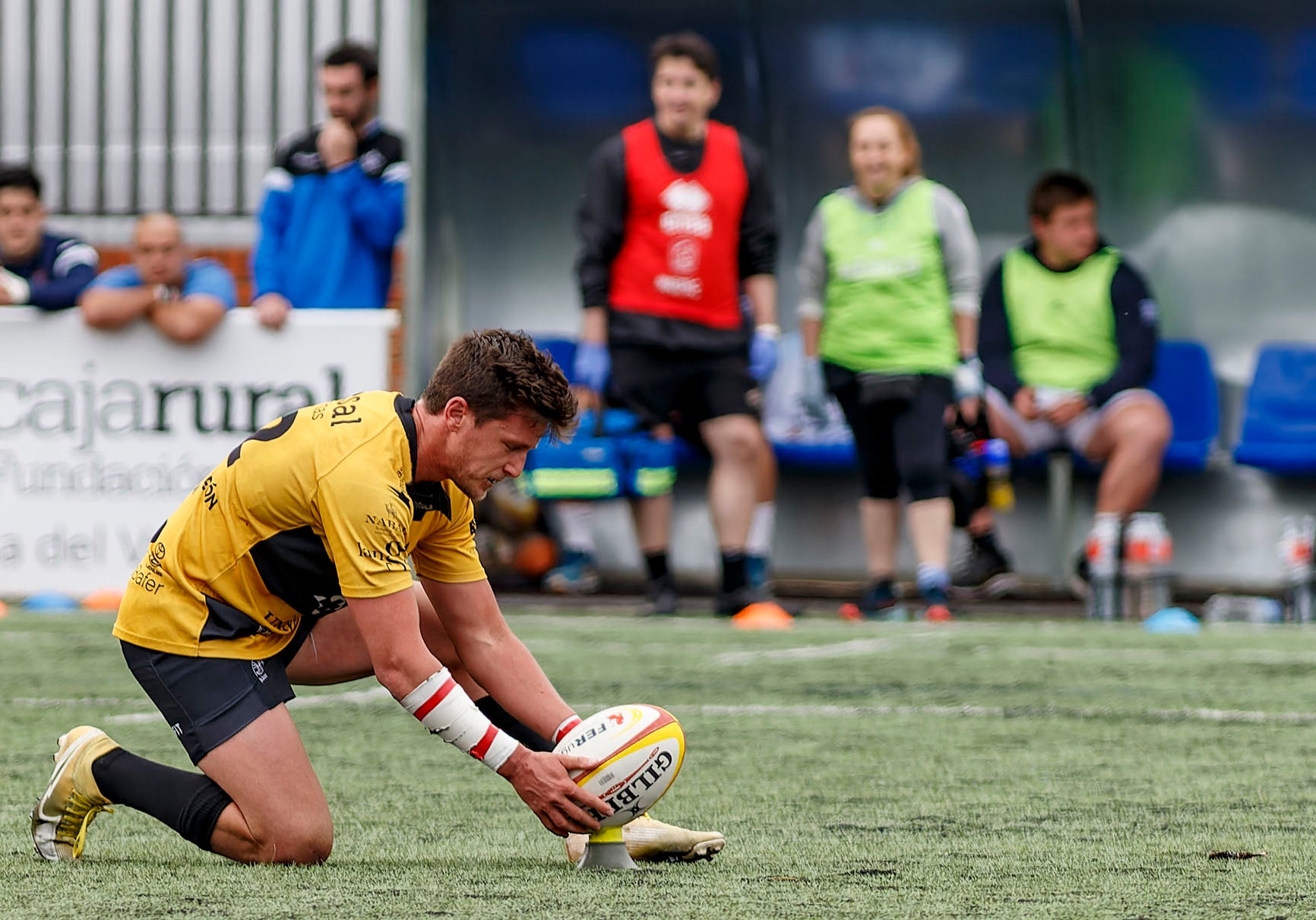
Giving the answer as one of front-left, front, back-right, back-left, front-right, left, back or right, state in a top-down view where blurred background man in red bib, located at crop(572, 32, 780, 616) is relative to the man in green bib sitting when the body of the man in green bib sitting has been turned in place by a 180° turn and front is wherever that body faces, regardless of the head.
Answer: back-left

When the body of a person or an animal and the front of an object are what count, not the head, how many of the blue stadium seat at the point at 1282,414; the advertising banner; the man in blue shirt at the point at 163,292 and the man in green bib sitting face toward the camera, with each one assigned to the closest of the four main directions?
4

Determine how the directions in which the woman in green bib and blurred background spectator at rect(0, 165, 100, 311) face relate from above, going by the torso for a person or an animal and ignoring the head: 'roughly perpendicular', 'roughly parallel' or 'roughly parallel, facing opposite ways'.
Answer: roughly parallel

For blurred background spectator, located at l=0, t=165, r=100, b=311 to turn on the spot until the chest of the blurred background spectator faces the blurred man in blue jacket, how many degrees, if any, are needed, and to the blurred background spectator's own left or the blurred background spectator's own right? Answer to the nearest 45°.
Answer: approximately 90° to the blurred background spectator's own left

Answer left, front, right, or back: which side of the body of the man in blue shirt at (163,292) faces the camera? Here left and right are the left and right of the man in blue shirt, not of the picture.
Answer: front

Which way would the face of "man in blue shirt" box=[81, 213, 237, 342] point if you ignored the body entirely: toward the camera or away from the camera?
toward the camera

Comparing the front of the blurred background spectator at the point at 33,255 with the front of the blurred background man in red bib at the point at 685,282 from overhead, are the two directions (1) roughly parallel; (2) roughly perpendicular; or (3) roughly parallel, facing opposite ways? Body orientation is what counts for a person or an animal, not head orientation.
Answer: roughly parallel

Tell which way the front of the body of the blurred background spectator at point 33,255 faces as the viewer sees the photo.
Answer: toward the camera

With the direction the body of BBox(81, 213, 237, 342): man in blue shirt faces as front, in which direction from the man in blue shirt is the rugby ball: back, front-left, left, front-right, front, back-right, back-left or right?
front

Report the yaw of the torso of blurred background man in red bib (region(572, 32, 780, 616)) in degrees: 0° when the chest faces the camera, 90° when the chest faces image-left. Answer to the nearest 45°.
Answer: approximately 0°

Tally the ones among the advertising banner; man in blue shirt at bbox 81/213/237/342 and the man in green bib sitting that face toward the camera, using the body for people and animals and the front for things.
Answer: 3

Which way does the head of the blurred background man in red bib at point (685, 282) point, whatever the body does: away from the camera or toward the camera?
toward the camera

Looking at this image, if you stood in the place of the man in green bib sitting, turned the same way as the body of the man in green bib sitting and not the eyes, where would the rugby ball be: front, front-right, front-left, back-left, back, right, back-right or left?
front

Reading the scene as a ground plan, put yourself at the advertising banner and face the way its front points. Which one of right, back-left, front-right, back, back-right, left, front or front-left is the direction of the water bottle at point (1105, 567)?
left

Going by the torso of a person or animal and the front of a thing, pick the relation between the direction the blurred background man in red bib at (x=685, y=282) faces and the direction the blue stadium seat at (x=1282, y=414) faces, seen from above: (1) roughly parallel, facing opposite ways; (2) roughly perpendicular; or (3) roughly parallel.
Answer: roughly parallel

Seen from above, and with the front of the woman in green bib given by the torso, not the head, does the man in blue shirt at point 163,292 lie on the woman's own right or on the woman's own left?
on the woman's own right
